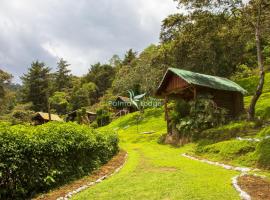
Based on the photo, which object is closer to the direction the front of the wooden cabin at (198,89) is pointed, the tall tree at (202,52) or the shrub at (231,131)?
the shrub

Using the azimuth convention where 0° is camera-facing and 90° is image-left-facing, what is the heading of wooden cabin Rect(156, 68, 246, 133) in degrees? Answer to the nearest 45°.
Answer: approximately 45°

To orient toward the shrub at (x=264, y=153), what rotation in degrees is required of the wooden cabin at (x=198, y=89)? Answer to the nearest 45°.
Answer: approximately 45° to its left

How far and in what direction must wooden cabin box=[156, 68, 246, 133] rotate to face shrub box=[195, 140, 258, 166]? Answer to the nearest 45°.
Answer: approximately 45° to its left

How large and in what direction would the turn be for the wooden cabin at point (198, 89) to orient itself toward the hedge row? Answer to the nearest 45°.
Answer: approximately 45° to its left

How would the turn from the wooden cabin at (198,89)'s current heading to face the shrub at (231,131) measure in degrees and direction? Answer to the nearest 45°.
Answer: approximately 45° to its left

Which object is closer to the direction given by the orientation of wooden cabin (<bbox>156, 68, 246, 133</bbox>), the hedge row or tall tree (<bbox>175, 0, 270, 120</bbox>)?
the hedge row
